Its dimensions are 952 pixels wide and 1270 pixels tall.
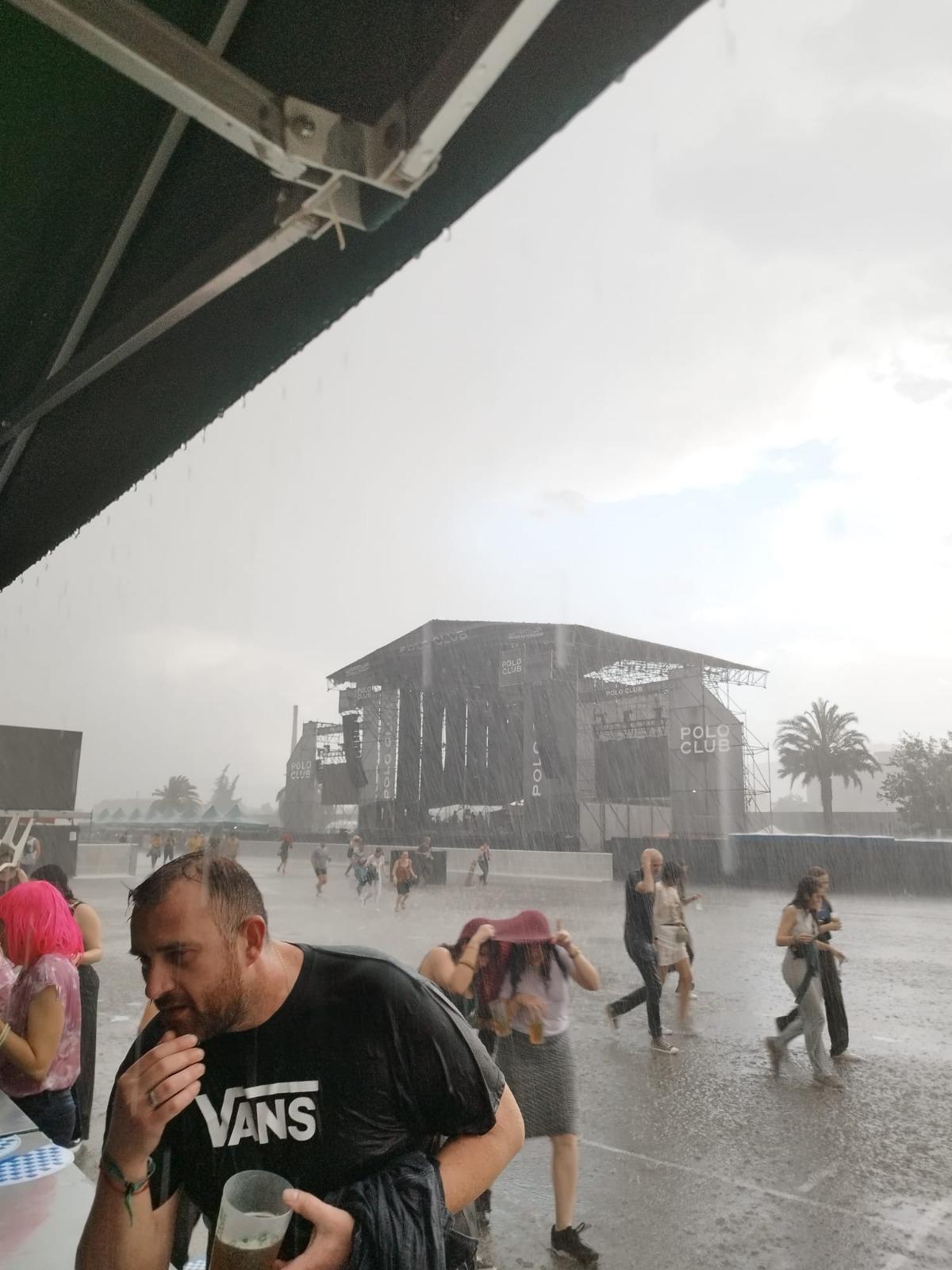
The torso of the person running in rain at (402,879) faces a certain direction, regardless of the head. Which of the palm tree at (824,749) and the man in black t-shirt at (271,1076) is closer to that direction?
the man in black t-shirt
